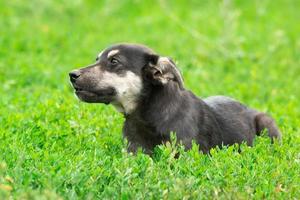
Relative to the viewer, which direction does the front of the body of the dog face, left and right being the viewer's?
facing to the left of the viewer
